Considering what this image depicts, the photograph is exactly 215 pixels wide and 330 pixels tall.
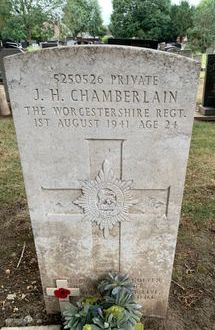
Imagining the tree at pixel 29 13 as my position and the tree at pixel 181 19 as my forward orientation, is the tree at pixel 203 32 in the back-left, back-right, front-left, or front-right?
front-right

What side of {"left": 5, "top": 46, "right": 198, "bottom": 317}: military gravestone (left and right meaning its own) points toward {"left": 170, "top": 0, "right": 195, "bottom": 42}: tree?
back

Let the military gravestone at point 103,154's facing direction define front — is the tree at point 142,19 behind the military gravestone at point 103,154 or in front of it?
behind

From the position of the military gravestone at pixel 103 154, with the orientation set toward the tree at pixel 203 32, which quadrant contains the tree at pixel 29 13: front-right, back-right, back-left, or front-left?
front-left

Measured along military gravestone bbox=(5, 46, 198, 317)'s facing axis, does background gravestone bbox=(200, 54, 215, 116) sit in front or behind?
behind

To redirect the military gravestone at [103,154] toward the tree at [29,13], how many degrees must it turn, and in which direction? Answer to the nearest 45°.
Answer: approximately 180°

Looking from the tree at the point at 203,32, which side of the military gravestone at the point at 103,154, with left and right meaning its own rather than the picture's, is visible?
back

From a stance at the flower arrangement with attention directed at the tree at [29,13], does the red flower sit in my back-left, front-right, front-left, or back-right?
front-left

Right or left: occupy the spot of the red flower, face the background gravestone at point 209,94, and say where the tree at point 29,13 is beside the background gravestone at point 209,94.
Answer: left

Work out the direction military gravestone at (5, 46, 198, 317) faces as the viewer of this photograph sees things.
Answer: facing the viewer
